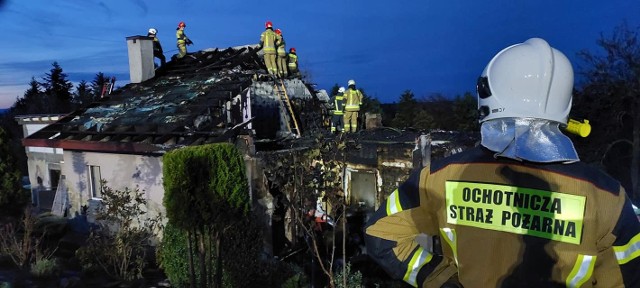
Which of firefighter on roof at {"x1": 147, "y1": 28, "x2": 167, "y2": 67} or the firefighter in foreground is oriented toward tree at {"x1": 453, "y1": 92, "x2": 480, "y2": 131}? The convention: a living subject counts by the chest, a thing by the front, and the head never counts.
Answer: the firefighter in foreground

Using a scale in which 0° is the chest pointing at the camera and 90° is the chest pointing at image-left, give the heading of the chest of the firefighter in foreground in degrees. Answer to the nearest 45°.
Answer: approximately 180°

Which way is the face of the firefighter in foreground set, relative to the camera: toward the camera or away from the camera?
away from the camera

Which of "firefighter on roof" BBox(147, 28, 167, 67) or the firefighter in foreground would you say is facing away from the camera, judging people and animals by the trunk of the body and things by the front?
the firefighter in foreground

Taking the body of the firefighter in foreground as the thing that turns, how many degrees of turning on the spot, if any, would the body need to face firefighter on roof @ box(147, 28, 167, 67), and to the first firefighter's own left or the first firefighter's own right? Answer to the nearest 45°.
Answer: approximately 45° to the first firefighter's own left

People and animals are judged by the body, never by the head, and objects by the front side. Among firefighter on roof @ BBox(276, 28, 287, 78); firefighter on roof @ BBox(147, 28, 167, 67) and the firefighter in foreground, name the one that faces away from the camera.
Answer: the firefighter in foreground

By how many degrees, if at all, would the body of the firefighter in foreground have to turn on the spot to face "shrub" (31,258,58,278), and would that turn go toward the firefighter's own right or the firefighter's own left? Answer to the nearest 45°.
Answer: approximately 90° to the firefighter's own left
